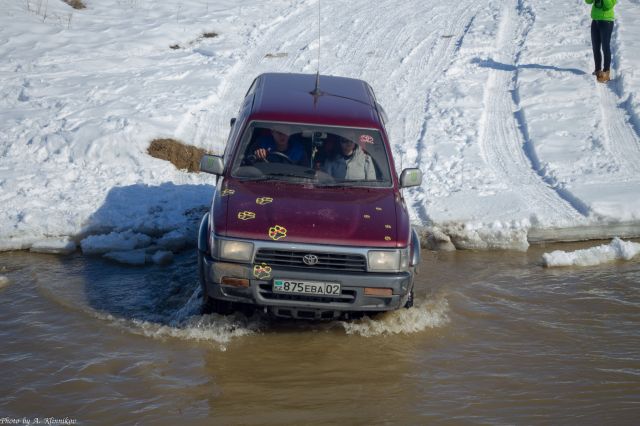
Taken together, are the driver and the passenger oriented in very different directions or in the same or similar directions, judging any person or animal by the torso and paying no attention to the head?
same or similar directions

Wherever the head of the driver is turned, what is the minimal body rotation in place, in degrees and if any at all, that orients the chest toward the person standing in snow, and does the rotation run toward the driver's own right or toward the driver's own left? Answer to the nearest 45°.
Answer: approximately 135° to the driver's own left

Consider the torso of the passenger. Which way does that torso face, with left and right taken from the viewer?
facing the viewer

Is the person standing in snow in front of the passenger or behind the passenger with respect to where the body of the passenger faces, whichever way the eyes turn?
behind

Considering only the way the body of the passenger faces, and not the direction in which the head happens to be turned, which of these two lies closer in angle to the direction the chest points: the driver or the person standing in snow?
the driver

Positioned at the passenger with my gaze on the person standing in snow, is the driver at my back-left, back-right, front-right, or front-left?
back-left

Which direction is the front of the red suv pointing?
toward the camera

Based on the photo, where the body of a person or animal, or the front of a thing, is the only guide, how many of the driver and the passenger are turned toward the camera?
2

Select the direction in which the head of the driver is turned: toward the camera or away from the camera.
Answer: toward the camera

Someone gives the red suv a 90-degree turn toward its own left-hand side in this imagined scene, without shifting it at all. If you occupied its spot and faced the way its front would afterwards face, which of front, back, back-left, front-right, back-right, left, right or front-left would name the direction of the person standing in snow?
front-left

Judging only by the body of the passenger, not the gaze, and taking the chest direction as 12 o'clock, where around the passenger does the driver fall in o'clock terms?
The driver is roughly at 3 o'clock from the passenger.

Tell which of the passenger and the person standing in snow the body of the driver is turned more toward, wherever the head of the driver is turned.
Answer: the passenger
